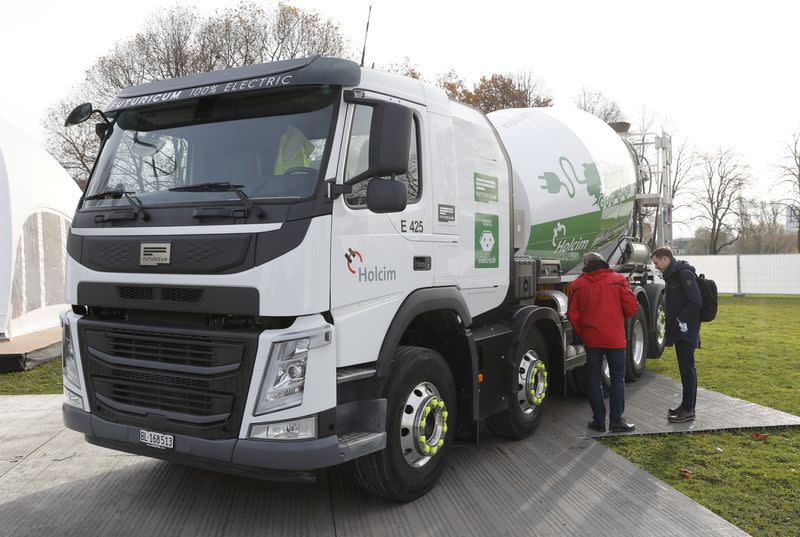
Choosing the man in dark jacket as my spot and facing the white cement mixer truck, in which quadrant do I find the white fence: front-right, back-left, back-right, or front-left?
back-right

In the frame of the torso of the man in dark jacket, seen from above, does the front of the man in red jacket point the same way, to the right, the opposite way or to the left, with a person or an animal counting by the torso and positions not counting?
to the right

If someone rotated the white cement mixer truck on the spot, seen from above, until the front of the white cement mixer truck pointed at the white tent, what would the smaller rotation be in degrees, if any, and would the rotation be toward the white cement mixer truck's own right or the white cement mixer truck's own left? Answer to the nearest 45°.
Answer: approximately 90° to the white cement mixer truck's own right

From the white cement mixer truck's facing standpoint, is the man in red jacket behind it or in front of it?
behind

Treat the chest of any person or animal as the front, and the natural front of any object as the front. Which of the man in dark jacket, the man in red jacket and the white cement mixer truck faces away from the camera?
the man in red jacket

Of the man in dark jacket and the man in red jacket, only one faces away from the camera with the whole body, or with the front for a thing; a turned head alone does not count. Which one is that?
the man in red jacket

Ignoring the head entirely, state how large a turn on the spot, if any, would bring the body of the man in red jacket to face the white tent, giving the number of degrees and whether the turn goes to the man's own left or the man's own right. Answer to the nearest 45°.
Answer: approximately 90° to the man's own left

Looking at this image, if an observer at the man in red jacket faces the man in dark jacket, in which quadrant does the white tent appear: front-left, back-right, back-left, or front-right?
back-left

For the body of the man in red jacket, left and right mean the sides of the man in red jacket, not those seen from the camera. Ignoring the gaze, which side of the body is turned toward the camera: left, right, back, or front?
back

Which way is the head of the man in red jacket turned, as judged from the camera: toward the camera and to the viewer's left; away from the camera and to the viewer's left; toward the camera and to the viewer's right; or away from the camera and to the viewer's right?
away from the camera and to the viewer's left

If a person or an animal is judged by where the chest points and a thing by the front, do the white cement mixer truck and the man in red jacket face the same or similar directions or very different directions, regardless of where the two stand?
very different directions

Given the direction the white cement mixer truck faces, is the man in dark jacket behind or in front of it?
behind

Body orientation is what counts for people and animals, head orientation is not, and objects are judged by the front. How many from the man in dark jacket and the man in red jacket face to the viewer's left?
1

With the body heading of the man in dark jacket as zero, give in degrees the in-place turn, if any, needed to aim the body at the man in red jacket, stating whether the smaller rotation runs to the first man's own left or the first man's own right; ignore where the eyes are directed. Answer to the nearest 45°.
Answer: approximately 45° to the first man's own left

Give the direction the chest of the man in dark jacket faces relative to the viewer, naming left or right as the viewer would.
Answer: facing to the left of the viewer
